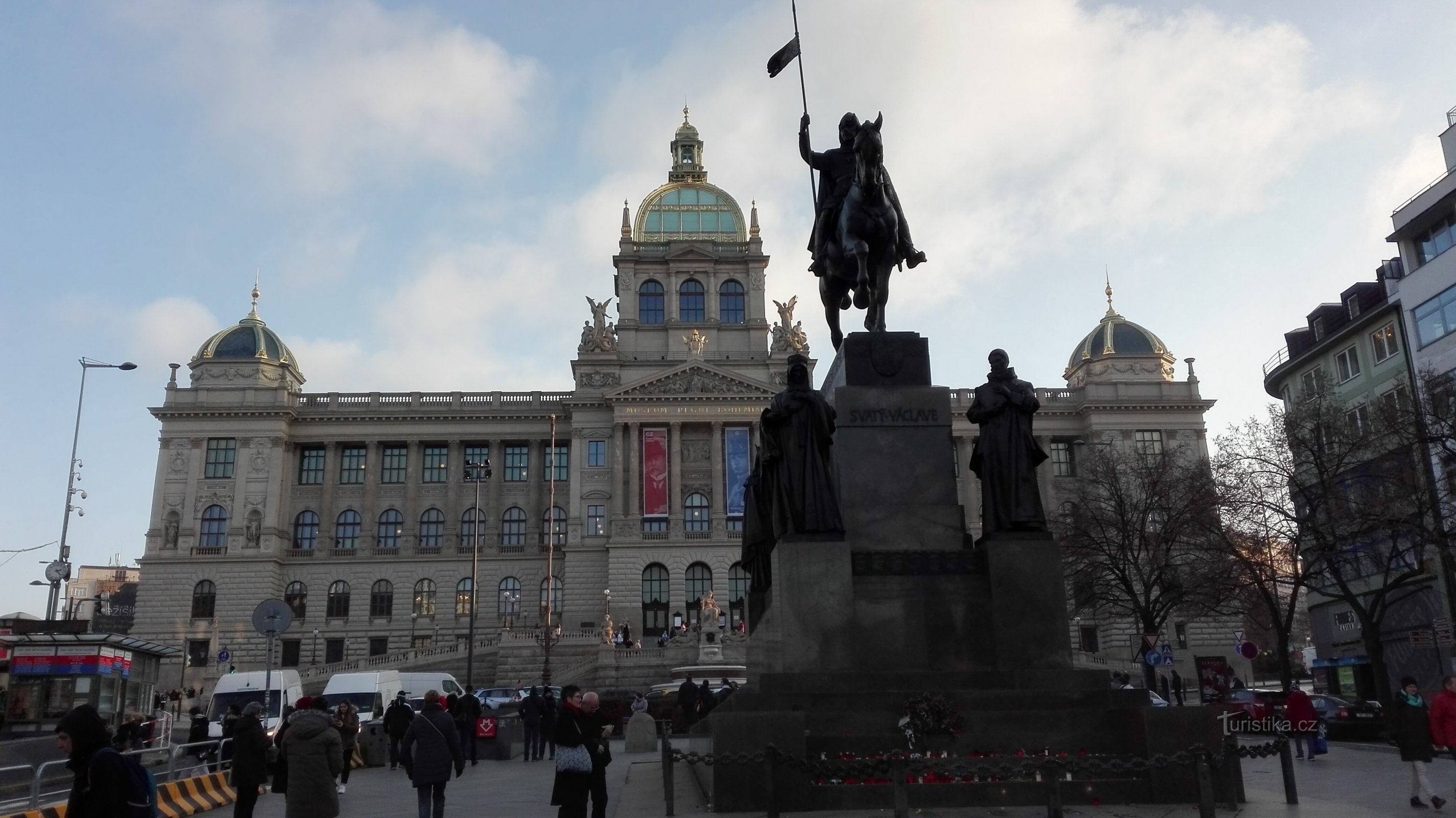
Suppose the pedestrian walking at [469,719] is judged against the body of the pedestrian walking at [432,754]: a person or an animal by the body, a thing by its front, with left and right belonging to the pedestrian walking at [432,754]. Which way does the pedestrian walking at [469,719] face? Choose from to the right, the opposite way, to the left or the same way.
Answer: the same way

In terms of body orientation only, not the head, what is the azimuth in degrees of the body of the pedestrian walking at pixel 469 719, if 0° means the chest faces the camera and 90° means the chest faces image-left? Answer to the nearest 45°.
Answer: approximately 180°

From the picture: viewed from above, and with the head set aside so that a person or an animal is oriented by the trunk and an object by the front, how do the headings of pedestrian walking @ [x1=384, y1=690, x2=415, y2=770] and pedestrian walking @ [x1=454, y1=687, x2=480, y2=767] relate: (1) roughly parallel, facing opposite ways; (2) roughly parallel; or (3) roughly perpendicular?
roughly parallel

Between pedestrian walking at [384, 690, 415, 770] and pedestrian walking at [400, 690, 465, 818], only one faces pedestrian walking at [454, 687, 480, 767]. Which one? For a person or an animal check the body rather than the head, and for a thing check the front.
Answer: pedestrian walking at [400, 690, 465, 818]

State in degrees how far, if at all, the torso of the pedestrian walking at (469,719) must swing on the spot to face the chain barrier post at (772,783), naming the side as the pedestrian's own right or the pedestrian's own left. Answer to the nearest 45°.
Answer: approximately 180°

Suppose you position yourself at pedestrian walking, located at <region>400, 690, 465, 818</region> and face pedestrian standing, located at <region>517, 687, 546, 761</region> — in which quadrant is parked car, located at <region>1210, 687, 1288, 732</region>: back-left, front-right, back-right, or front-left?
front-right

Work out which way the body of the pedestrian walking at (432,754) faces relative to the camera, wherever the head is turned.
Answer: away from the camera

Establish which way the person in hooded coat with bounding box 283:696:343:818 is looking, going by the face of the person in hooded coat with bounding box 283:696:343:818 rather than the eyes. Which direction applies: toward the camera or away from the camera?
away from the camera

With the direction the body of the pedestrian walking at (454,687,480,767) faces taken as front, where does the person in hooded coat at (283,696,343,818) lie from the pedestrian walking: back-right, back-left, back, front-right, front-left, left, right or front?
back

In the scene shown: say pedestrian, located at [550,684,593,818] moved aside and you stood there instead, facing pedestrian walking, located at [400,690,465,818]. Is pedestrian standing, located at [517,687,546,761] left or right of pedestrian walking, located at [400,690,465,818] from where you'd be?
right

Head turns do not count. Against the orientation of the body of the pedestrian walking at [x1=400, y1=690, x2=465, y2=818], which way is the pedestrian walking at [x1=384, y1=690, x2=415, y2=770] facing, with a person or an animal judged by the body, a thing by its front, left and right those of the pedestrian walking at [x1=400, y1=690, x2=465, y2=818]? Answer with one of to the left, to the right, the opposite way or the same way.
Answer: the same way

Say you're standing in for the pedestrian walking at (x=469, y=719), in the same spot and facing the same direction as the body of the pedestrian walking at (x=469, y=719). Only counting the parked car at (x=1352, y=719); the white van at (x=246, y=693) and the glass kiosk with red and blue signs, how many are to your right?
1

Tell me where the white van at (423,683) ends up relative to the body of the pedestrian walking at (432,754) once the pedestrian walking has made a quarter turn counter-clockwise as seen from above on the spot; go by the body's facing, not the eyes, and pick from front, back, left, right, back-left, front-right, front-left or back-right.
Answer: right

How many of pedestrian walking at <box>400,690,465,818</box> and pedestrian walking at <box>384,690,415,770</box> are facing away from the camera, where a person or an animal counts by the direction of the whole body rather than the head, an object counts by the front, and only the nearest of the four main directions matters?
2

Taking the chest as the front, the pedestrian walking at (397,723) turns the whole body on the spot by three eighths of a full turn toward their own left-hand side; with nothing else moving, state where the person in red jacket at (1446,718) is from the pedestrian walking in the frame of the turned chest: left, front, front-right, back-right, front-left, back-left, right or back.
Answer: left

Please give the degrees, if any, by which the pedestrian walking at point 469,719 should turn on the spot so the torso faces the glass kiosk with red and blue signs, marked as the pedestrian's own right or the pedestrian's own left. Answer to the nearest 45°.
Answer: approximately 45° to the pedestrian's own left

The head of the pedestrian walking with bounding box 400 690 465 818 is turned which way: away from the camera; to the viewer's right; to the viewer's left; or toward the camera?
away from the camera
